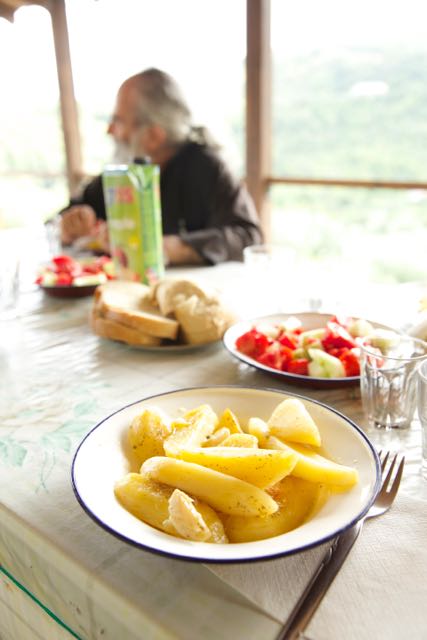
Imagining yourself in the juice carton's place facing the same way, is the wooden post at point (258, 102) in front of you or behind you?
behind

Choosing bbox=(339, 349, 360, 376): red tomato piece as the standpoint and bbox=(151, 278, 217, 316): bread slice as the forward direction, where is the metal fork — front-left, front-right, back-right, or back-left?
back-left

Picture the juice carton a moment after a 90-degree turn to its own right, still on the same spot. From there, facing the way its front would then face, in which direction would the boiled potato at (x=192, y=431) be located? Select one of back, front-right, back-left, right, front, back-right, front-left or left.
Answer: back-left

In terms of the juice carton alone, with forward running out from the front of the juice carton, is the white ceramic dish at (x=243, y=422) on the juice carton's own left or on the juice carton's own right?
on the juice carton's own left

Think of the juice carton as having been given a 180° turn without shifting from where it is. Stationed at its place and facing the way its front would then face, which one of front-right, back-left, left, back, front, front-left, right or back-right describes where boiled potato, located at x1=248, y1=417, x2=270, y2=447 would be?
back-right

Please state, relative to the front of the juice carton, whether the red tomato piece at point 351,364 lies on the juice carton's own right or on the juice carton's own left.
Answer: on the juice carton's own left

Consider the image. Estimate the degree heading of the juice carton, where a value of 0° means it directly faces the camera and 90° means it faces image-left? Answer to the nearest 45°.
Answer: approximately 45°
